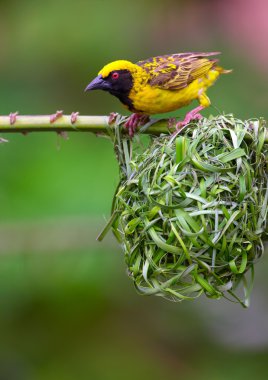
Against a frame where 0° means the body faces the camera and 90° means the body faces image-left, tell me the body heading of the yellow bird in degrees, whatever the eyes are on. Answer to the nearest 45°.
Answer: approximately 90°
